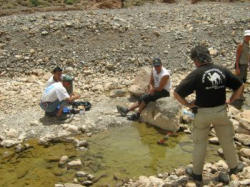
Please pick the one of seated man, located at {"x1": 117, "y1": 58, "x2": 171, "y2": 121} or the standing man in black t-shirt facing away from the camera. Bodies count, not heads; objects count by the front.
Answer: the standing man in black t-shirt

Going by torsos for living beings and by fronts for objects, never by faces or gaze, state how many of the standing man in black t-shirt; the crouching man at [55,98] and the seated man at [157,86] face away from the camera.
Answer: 1

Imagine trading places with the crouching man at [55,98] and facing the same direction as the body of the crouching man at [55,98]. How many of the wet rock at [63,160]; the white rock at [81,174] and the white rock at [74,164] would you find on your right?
3

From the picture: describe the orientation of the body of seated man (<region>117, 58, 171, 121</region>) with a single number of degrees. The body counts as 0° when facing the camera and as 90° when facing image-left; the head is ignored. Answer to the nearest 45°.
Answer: approximately 45°

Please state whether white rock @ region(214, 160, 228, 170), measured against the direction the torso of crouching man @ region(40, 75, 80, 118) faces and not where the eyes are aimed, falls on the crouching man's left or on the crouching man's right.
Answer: on the crouching man's right

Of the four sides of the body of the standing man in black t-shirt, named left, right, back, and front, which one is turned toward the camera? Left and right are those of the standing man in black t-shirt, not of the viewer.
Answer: back

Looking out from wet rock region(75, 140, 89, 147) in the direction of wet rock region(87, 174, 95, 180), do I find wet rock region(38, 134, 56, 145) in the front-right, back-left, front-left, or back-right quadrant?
back-right

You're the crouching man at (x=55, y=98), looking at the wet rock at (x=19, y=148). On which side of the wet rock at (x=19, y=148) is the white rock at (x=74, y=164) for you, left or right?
left

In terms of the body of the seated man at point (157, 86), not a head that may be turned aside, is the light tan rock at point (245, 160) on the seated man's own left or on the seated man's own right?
on the seated man's own left

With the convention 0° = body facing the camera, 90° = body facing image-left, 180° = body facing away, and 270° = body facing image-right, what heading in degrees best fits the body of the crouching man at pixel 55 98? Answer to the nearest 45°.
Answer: approximately 270°

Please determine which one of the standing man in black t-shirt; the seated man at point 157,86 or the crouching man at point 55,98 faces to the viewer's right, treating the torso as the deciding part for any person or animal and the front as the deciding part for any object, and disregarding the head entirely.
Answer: the crouching man at point 55,98

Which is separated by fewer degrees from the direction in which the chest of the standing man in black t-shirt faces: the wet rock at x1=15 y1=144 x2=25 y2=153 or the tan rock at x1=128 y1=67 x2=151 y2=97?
the tan rock

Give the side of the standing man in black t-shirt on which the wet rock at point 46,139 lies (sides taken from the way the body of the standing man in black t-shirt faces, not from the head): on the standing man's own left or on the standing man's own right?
on the standing man's own left

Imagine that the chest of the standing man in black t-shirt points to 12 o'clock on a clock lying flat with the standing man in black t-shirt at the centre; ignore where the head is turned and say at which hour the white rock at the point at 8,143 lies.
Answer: The white rock is roughly at 10 o'clock from the standing man in black t-shirt.

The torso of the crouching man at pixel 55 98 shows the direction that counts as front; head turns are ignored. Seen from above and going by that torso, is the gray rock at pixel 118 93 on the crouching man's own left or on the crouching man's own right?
on the crouching man's own left
